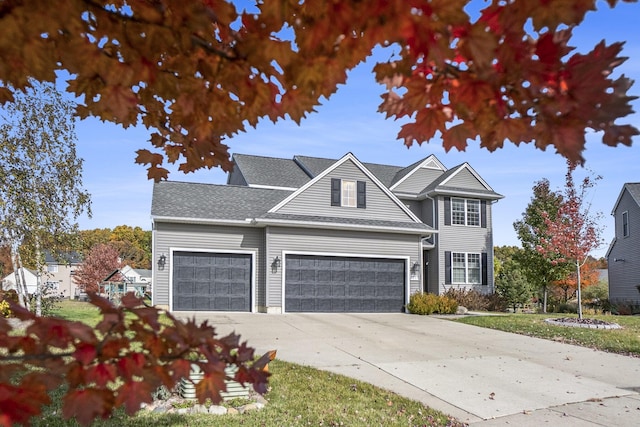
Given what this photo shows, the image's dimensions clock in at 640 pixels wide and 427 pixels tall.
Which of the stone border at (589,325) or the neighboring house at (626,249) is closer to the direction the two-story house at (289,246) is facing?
the stone border

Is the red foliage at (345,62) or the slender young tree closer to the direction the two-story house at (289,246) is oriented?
the red foliage

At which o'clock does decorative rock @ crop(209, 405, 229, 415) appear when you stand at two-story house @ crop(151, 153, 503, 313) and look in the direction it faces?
The decorative rock is roughly at 12 o'clock from the two-story house.

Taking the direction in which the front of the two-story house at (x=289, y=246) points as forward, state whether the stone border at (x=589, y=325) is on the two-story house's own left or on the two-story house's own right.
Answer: on the two-story house's own left

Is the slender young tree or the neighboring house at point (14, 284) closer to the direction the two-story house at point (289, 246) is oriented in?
the slender young tree

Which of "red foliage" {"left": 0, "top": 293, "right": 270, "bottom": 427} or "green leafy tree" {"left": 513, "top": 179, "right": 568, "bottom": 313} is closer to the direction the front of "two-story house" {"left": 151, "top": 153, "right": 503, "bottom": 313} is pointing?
the red foliage

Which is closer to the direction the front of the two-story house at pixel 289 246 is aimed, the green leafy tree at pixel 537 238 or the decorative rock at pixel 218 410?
the decorative rock

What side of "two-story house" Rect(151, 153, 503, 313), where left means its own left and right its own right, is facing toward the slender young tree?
left

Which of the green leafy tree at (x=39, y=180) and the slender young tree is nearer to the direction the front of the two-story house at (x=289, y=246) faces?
the green leafy tree

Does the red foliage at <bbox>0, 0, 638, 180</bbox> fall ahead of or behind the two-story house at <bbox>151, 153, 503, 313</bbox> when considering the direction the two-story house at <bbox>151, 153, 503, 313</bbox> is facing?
ahead

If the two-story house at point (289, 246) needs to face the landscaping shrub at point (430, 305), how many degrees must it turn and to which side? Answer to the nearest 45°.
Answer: approximately 90° to its left

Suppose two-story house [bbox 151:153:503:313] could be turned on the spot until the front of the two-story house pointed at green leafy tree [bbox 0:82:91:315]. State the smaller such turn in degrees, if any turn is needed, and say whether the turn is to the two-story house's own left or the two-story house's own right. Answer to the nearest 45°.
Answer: approximately 45° to the two-story house's own right

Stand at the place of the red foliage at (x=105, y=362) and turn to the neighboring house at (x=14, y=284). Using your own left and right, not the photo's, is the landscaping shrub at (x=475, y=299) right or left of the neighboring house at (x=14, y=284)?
right

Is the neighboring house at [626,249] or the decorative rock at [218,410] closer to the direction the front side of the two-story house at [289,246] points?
the decorative rock

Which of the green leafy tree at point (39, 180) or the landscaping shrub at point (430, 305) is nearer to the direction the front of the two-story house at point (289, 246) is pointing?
the green leafy tree
